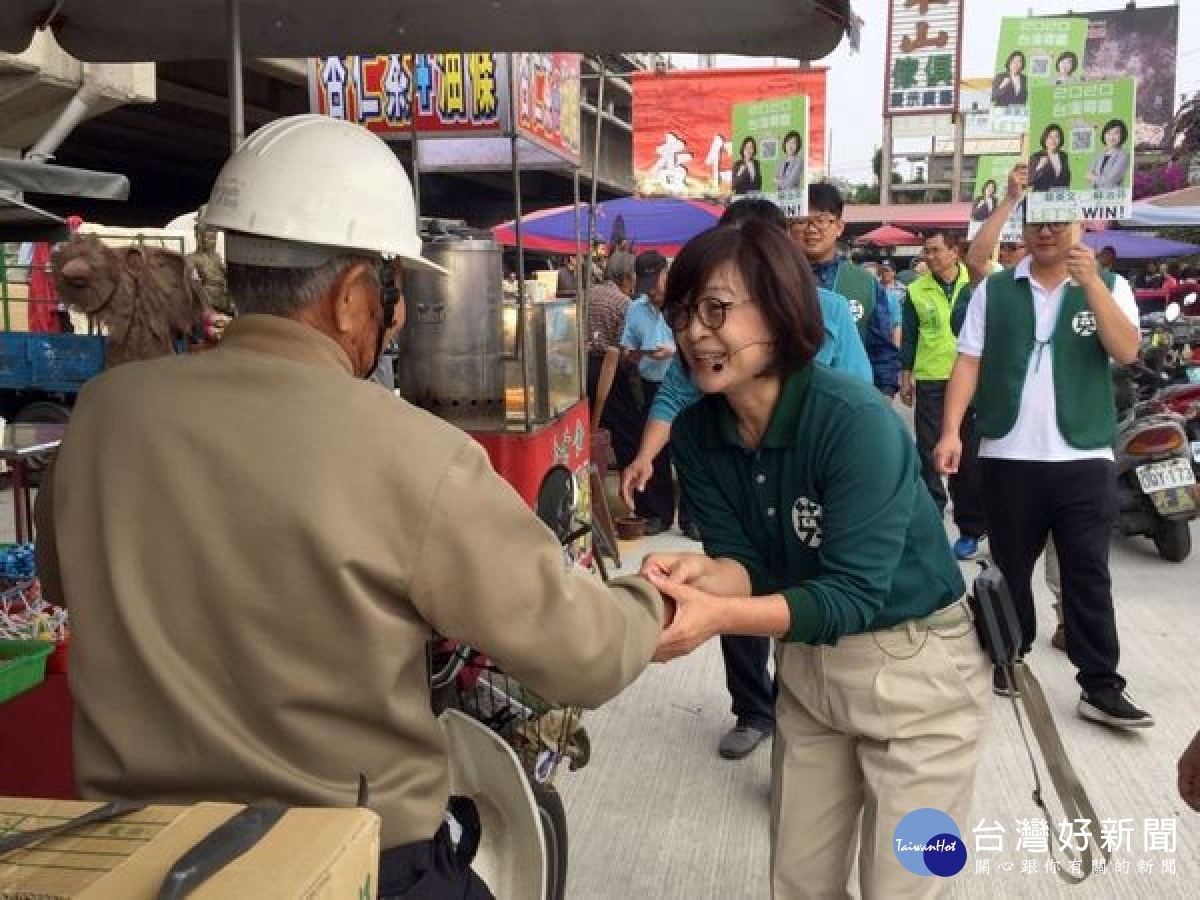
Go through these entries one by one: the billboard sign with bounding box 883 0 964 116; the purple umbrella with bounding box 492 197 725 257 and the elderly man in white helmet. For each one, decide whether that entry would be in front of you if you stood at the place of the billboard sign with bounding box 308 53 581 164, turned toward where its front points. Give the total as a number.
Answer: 1

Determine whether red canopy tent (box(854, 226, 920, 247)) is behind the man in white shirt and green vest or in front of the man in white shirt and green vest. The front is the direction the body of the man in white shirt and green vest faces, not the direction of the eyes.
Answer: behind

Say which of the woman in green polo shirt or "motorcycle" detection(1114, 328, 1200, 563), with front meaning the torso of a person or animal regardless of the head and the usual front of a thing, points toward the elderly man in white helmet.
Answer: the woman in green polo shirt

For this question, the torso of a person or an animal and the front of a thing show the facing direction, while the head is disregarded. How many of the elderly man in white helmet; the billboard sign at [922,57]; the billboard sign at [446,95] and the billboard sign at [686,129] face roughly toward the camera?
3

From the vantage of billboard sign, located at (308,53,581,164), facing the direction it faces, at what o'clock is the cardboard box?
The cardboard box is roughly at 12 o'clock from the billboard sign.

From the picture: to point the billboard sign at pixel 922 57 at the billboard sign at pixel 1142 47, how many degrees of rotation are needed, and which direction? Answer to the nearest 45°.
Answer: approximately 135° to its left

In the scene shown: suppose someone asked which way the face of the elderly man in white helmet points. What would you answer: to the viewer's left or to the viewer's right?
to the viewer's right

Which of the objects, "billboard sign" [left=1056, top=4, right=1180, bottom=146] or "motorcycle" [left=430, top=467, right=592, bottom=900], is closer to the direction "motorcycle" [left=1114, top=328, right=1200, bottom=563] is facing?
the billboard sign
